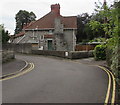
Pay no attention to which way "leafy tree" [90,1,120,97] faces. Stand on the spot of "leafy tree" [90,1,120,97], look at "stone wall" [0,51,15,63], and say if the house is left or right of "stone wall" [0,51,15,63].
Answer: right

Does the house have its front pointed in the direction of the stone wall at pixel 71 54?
yes

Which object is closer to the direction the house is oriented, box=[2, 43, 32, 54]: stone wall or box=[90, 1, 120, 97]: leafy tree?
the leafy tree

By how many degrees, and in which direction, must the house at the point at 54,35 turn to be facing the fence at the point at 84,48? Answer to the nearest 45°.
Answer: approximately 90° to its left

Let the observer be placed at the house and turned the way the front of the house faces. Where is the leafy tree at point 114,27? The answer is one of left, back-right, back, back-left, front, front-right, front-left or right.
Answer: front

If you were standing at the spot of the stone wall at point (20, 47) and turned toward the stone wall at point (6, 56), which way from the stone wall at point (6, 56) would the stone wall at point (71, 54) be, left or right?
left

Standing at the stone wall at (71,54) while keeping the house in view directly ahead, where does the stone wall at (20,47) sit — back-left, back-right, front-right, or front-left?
front-left

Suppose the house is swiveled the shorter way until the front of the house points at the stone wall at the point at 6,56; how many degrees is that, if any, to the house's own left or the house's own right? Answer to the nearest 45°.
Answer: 0° — it already faces it

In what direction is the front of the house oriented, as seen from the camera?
facing the viewer
